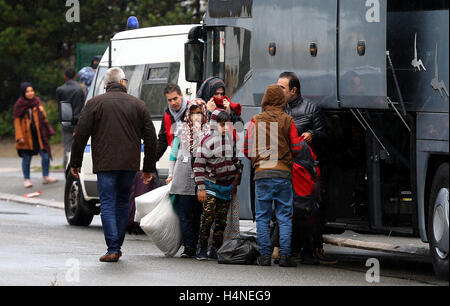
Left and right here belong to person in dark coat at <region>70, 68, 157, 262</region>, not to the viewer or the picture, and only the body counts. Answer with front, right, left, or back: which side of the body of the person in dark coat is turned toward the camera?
back

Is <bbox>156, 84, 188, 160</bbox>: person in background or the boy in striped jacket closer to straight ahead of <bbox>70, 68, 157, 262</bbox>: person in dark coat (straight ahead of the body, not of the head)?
the person in background

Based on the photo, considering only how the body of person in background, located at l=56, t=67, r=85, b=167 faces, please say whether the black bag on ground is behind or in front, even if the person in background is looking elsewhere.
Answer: behind

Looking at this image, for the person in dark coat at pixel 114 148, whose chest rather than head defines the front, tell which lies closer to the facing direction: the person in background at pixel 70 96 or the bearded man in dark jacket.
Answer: the person in background

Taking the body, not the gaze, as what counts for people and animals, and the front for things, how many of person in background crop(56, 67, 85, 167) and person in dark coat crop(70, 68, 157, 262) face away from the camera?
2

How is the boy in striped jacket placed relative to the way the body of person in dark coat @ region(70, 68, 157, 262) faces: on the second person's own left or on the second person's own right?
on the second person's own right

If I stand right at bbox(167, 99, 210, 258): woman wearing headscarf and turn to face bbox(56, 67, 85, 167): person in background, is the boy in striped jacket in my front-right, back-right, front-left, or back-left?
back-right

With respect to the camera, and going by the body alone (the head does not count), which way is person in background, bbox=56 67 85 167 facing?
away from the camera
